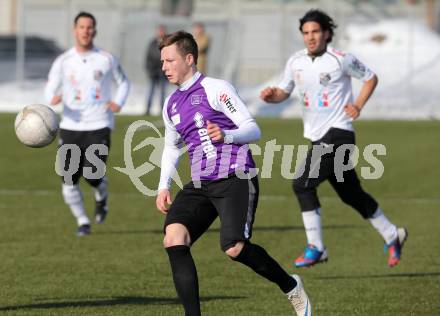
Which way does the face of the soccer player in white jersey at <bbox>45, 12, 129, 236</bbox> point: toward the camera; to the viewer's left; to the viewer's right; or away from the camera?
toward the camera

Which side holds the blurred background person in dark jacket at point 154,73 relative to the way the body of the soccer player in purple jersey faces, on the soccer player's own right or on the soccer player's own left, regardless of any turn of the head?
on the soccer player's own right

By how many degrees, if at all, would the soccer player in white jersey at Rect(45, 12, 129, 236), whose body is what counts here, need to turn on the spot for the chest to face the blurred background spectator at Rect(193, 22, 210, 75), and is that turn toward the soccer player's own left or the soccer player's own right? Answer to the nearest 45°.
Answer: approximately 180°

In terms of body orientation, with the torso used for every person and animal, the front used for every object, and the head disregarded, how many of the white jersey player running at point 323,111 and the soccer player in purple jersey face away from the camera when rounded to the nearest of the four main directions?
0

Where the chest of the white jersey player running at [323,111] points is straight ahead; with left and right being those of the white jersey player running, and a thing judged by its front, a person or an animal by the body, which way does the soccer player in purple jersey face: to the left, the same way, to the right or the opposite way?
the same way

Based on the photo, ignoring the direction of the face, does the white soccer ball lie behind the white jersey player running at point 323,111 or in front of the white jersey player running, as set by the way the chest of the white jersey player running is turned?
in front

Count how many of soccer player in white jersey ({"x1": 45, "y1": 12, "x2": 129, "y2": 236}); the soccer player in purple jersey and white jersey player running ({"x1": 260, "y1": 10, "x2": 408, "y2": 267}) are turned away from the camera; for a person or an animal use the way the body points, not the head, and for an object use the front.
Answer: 0

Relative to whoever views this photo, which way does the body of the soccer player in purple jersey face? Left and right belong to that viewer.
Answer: facing the viewer and to the left of the viewer

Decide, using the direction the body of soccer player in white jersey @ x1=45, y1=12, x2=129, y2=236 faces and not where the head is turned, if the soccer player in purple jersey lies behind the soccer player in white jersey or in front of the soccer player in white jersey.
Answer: in front

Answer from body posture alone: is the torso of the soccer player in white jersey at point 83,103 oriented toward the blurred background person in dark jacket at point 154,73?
no

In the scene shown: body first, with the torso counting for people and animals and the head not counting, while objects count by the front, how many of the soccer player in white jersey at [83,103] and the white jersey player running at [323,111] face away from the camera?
0

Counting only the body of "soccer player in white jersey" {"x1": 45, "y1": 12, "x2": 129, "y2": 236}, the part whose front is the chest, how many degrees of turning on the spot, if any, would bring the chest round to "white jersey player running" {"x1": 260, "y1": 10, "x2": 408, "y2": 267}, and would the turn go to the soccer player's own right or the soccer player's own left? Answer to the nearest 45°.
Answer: approximately 45° to the soccer player's own left

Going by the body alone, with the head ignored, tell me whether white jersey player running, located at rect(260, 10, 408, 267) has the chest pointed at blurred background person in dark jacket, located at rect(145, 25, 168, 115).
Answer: no

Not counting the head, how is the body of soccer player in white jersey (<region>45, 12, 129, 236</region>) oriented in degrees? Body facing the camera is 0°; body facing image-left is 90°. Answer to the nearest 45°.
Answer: approximately 0°

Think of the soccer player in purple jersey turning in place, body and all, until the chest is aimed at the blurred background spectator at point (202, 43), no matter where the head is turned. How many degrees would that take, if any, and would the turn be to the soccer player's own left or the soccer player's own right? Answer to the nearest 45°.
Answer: approximately 135° to the soccer player's own right

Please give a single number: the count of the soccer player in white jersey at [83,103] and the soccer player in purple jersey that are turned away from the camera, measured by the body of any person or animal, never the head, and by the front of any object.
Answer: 0
